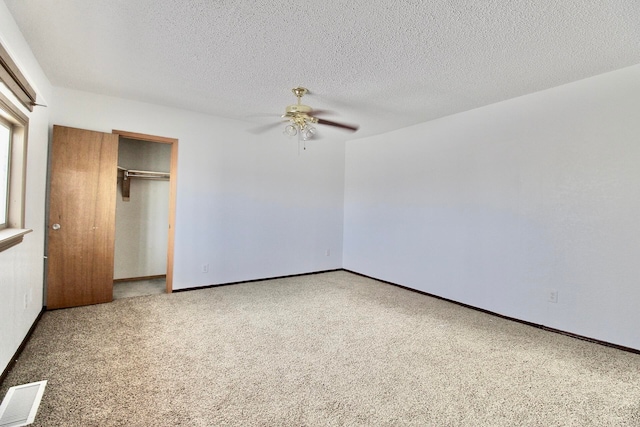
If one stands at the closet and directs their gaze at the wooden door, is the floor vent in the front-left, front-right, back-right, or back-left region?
front-left

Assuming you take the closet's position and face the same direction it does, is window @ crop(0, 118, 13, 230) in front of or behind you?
in front

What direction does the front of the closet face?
toward the camera

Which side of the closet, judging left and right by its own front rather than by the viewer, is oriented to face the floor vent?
front

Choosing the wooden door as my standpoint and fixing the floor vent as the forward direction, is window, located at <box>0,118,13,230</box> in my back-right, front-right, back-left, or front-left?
front-right

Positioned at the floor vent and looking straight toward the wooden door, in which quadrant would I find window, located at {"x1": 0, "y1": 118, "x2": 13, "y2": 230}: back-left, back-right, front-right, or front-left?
front-left

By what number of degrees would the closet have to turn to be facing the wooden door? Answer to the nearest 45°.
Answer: approximately 45° to its right
